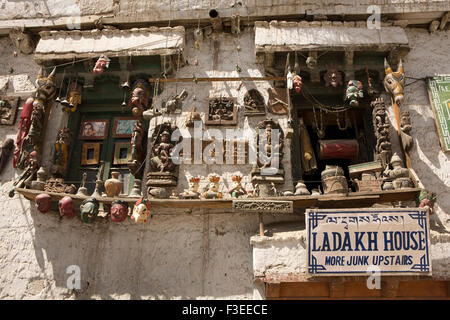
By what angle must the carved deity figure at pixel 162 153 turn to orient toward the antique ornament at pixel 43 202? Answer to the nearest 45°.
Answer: approximately 90° to its right

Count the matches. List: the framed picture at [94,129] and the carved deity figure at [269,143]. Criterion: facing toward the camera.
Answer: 2

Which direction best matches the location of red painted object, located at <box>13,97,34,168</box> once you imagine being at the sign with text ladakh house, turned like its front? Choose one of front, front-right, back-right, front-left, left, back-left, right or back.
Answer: right

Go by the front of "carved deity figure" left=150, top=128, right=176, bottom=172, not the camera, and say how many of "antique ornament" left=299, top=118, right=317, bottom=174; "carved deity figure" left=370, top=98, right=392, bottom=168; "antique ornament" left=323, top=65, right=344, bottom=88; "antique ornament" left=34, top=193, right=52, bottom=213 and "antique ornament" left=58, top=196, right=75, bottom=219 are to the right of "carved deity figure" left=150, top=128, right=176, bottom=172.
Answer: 2

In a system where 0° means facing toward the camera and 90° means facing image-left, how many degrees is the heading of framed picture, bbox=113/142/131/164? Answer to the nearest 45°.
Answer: approximately 0°

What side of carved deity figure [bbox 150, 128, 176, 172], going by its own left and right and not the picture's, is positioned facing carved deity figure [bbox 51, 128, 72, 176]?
right

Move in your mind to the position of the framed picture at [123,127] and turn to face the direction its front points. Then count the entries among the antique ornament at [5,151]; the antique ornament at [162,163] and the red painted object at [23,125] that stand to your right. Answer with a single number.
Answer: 2

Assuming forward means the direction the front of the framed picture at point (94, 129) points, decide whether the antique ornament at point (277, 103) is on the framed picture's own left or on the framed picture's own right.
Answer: on the framed picture's own left

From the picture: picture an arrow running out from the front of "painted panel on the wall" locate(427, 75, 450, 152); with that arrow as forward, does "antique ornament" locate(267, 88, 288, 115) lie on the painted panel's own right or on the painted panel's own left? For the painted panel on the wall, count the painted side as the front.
on the painted panel's own right
